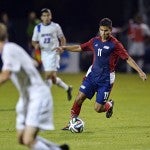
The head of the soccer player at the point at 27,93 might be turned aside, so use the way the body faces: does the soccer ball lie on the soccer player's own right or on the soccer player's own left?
on the soccer player's own right
